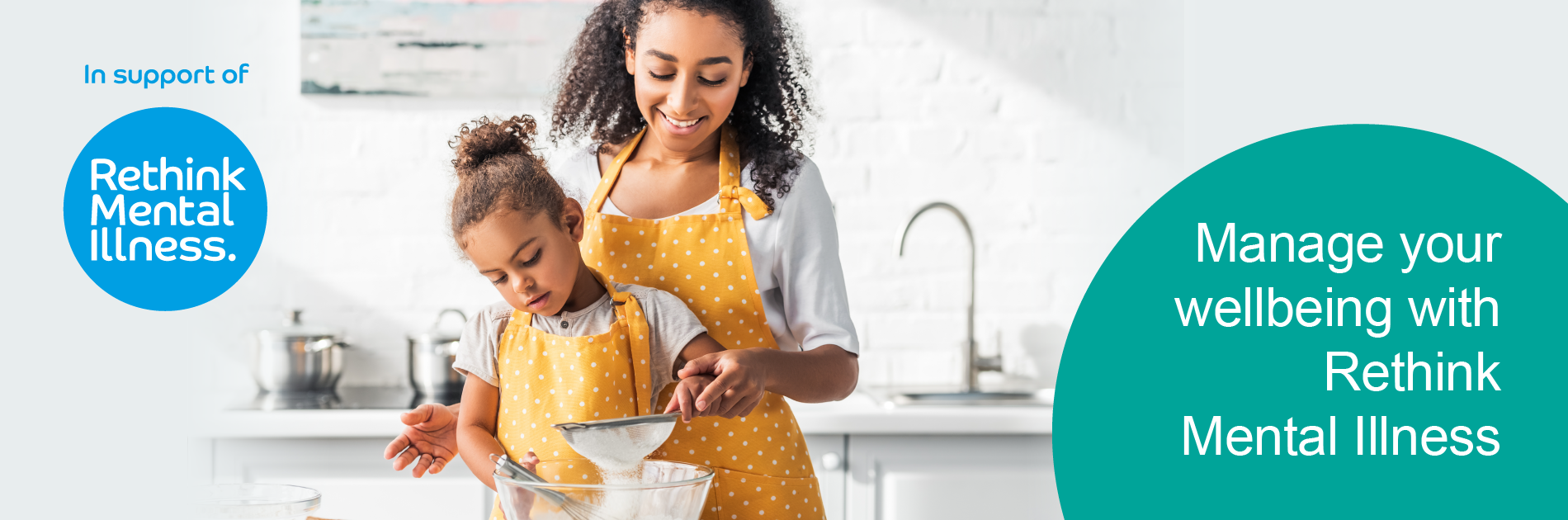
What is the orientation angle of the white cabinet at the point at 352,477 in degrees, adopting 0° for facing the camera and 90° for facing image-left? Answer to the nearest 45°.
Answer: approximately 0°

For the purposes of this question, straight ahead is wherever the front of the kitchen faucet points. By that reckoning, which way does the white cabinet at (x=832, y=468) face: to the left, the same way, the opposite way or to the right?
to the left

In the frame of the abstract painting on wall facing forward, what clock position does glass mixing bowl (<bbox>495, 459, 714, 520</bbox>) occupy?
The glass mixing bowl is roughly at 12 o'clock from the abstract painting on wall.

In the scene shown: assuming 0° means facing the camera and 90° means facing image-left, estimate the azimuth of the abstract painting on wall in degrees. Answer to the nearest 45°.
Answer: approximately 0°

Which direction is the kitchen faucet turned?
to the viewer's left
